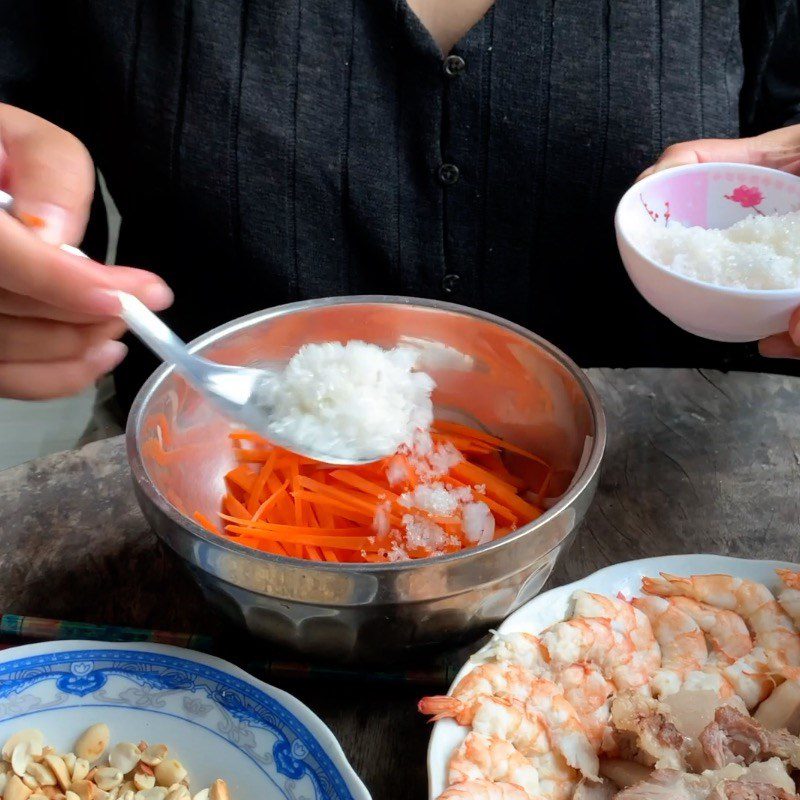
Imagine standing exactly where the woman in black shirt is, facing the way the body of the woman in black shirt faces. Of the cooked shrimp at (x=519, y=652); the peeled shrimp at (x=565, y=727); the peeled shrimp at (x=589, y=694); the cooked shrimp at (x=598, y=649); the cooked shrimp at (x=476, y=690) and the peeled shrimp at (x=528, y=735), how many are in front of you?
6

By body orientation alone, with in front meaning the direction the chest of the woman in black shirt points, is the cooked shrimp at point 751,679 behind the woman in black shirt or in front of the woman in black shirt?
in front

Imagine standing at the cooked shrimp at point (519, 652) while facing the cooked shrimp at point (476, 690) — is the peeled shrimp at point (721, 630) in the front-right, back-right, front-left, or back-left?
back-left

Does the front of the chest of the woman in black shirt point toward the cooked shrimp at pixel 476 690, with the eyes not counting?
yes

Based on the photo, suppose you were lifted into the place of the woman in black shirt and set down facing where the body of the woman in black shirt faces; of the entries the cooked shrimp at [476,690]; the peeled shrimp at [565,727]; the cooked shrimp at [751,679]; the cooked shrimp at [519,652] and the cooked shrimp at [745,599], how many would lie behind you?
0

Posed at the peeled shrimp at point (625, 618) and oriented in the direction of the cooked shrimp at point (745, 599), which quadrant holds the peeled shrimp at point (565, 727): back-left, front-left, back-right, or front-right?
back-right

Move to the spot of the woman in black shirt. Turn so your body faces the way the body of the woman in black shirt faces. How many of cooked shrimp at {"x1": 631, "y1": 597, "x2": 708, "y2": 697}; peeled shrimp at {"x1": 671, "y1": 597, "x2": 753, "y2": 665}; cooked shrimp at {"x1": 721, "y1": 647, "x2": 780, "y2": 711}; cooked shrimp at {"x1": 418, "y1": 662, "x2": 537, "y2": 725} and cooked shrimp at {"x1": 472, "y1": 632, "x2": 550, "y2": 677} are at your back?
0

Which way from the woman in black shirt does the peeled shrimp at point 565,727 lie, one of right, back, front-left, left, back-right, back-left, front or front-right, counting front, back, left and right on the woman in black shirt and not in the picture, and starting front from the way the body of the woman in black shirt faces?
front

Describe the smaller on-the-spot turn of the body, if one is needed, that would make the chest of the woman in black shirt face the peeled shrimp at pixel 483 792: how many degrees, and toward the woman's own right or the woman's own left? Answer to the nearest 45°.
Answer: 0° — they already face it

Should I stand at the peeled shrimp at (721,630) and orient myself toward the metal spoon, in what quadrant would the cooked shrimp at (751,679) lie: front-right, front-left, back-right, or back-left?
back-left

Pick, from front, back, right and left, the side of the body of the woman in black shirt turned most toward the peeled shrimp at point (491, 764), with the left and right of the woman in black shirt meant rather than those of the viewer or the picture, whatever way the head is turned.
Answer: front

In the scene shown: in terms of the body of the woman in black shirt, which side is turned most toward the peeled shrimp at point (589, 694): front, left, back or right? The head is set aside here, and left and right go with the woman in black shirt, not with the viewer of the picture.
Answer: front

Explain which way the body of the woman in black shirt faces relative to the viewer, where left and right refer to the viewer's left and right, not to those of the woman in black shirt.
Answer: facing the viewer

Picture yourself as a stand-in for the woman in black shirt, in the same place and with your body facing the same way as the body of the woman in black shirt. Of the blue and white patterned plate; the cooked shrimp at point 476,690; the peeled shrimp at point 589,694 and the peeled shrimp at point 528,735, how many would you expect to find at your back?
0

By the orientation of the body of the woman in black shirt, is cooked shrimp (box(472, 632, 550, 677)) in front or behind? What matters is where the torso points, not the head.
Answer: in front
